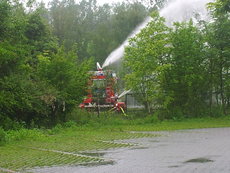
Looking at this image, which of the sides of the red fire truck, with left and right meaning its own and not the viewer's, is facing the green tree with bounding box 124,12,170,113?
left

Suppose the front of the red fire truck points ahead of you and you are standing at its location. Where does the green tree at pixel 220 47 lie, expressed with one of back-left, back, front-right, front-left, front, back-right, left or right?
left

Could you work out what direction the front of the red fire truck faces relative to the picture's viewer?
facing the viewer
